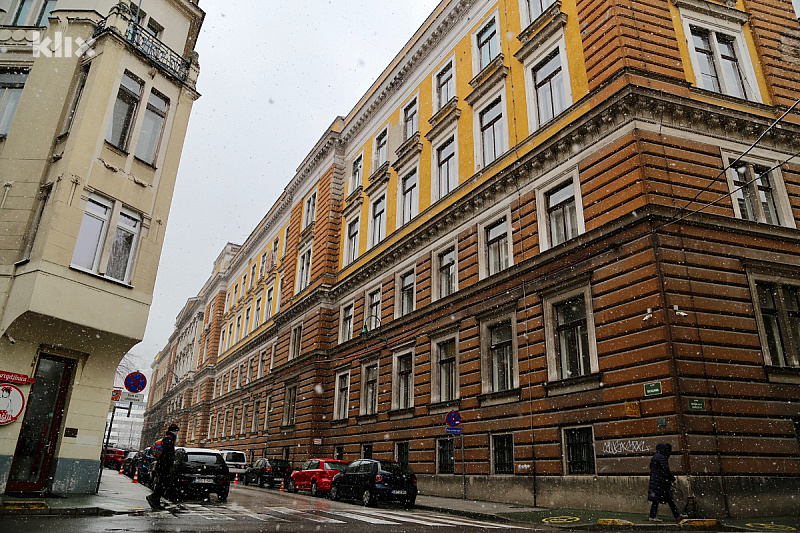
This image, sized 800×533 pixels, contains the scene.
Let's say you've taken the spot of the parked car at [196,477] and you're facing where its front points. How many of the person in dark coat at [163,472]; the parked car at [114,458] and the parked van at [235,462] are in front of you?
2

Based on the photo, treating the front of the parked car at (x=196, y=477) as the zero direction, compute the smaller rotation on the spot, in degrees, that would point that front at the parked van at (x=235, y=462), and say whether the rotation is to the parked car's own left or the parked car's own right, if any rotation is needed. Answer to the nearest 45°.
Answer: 0° — it already faces it

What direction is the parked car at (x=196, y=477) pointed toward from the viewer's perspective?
away from the camera

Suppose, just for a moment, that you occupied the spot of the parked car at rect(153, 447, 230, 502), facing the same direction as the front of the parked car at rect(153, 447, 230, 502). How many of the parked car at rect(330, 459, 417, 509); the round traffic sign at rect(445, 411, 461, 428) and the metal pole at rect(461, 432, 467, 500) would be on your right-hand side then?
3

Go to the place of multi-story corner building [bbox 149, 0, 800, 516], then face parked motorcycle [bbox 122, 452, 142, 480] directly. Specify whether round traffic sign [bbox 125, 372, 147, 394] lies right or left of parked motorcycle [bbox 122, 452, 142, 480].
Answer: left

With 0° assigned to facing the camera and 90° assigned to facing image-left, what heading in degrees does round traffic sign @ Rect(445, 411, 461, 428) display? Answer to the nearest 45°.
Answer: approximately 0°

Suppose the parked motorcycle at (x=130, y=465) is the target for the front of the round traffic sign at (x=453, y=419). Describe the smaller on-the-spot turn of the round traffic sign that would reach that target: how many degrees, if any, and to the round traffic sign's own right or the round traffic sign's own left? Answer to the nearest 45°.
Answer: approximately 135° to the round traffic sign's own right

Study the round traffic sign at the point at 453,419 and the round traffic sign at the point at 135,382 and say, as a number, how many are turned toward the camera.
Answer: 2

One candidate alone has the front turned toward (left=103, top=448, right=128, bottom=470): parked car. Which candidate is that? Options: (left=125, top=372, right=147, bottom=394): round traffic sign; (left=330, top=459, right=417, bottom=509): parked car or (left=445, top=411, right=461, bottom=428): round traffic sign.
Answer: (left=330, top=459, right=417, bottom=509): parked car

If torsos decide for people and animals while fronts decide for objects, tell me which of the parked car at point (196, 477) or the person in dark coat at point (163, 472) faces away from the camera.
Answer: the parked car

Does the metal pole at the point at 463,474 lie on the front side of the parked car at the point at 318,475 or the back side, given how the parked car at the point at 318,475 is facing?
on the back side
